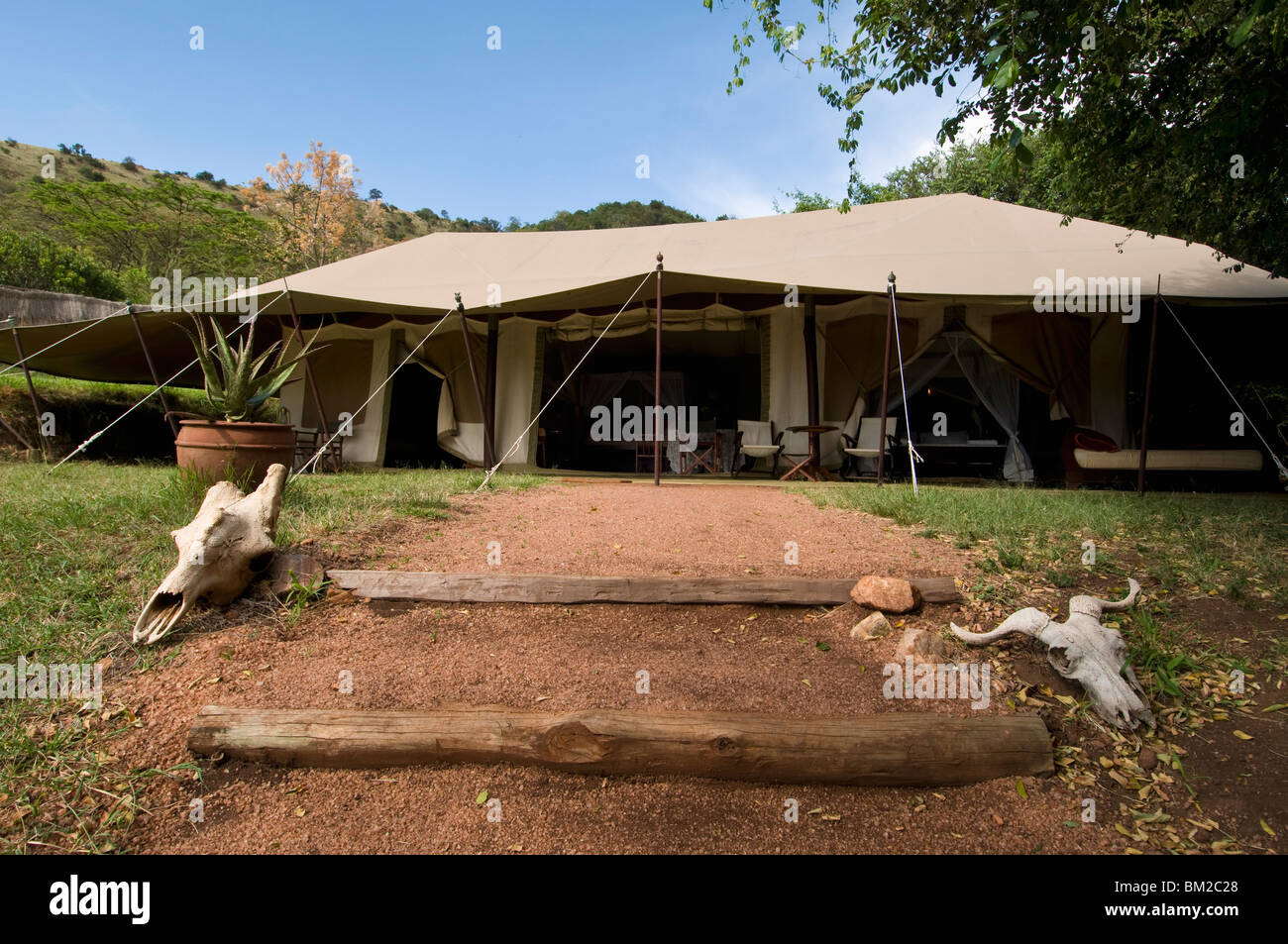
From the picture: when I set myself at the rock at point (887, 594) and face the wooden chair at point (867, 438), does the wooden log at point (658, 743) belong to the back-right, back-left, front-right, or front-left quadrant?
back-left

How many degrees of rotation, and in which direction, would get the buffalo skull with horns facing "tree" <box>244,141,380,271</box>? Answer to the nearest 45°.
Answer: approximately 180°

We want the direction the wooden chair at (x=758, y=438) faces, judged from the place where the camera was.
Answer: facing the viewer

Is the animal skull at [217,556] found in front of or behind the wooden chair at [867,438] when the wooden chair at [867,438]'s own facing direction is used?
in front

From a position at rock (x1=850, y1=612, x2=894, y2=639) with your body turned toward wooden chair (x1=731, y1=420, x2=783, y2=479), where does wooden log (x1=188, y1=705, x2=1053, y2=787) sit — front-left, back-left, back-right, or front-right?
back-left

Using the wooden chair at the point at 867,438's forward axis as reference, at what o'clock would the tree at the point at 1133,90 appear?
The tree is roughly at 10 o'clock from the wooden chair.

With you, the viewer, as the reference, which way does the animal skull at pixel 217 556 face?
facing the viewer and to the left of the viewer

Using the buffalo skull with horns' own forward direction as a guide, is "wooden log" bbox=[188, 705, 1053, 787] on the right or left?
on its right

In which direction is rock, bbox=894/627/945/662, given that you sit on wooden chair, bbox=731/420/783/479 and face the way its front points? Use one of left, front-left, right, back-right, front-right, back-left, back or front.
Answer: front

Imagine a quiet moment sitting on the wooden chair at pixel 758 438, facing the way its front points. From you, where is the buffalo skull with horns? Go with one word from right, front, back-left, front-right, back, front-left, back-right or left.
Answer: front

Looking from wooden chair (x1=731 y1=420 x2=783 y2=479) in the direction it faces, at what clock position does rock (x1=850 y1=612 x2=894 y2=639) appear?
The rock is roughly at 12 o'clock from the wooden chair.

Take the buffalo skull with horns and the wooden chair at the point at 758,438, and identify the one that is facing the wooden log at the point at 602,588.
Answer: the wooden chair

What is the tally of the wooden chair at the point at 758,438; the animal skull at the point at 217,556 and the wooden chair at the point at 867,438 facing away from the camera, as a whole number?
0
